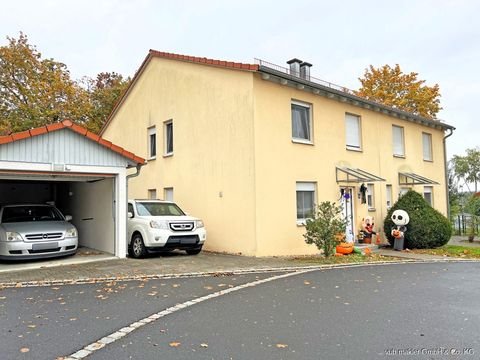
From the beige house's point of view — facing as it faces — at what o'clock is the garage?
The garage is roughly at 3 o'clock from the beige house.

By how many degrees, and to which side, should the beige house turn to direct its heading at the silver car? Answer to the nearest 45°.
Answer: approximately 90° to its right

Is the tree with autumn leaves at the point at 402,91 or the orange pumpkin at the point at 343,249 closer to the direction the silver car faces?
the orange pumpkin

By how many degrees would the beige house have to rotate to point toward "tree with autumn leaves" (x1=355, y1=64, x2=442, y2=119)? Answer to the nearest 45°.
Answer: approximately 90° to its left

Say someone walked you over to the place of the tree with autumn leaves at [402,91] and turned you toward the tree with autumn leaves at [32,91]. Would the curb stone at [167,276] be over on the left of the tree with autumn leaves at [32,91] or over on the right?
left

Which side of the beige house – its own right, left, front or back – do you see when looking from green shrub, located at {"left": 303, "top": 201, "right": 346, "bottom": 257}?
front

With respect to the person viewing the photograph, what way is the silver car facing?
facing the viewer and to the right of the viewer

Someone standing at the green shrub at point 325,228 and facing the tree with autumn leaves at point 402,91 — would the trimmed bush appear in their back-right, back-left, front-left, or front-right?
front-right

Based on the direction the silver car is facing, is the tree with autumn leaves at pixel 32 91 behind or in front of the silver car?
behind

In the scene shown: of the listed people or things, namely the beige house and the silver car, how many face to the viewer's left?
0
